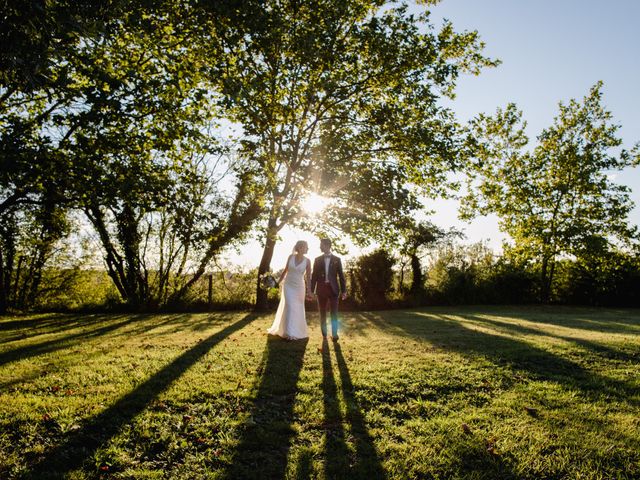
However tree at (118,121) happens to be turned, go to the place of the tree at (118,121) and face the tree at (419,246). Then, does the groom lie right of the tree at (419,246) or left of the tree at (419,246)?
right

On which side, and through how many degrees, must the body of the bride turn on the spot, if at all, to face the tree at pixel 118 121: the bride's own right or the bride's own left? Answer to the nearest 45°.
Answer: approximately 90° to the bride's own right

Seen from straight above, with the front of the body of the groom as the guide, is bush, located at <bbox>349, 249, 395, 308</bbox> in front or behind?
behind

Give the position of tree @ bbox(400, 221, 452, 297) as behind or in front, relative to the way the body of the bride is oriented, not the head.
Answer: behind

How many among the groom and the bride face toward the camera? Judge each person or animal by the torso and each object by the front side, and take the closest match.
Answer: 2

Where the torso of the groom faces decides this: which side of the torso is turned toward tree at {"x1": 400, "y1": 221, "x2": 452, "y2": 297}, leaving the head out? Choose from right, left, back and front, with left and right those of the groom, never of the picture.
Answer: back

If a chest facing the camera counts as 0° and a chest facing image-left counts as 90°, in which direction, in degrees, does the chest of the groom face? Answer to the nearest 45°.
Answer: approximately 0°

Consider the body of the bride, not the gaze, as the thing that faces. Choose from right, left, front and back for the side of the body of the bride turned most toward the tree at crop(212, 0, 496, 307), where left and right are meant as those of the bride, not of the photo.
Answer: back

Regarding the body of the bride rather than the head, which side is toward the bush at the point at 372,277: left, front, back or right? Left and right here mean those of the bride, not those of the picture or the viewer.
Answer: back
